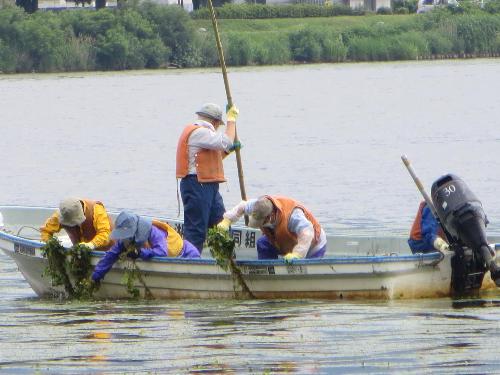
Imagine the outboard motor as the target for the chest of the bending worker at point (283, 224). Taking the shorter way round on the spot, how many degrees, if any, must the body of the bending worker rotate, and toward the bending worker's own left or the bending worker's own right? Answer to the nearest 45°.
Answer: approximately 135° to the bending worker's own left

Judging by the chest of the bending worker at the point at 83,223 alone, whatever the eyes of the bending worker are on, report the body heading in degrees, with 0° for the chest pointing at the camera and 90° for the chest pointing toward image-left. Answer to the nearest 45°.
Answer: approximately 45°

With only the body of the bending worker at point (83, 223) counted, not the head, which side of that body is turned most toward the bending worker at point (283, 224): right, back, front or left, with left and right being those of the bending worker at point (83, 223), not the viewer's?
left

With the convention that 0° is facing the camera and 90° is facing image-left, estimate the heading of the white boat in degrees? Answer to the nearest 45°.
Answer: approximately 90°

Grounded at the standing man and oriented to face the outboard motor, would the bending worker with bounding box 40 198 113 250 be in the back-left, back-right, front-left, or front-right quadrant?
back-right

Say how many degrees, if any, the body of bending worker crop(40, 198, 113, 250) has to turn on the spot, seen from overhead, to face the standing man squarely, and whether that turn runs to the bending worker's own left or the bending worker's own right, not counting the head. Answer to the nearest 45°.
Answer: approximately 135° to the bending worker's own left

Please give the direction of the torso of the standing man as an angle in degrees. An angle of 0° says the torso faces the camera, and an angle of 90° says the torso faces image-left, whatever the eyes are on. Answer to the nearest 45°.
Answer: approximately 270°

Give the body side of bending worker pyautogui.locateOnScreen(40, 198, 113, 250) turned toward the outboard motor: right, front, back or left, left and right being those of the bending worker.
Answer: left

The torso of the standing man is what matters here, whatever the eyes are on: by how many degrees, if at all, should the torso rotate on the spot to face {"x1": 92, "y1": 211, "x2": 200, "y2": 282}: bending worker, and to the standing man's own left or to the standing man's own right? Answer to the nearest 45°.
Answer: approximately 135° to the standing man's own right
